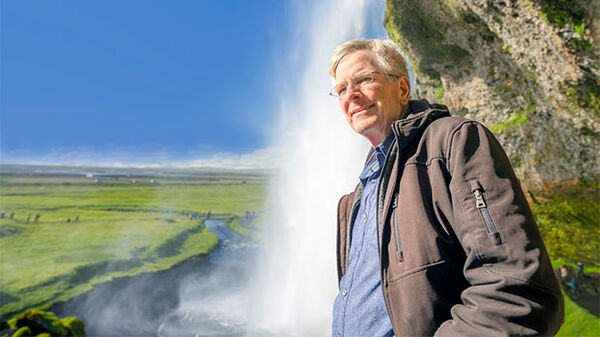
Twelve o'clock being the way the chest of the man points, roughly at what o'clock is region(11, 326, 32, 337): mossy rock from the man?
The mossy rock is roughly at 2 o'clock from the man.

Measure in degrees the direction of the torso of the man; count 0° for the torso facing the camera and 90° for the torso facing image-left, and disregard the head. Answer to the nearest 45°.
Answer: approximately 45°

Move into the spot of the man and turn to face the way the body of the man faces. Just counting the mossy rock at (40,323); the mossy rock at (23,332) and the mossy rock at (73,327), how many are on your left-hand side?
0

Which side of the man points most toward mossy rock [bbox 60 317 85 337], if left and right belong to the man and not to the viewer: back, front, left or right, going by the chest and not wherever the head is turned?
right

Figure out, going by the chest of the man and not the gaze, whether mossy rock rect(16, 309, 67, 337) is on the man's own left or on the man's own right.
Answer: on the man's own right
